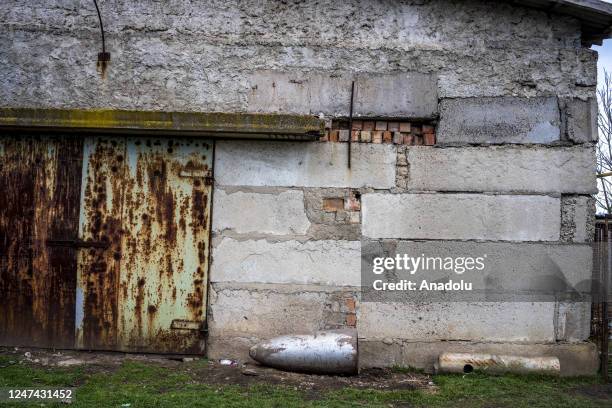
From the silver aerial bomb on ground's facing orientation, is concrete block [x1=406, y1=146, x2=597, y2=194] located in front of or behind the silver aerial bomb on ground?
behind

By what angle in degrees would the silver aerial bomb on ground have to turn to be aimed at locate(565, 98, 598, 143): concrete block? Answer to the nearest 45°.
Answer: approximately 180°

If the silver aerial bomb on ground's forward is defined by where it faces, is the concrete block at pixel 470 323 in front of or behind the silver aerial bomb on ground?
behind

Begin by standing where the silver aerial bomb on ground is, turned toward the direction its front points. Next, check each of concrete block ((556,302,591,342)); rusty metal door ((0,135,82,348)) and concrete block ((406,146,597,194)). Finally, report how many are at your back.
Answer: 2

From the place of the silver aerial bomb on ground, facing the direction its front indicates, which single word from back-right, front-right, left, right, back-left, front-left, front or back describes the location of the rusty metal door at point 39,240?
front

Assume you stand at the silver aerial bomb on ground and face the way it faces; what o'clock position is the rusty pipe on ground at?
The rusty pipe on ground is roughly at 6 o'clock from the silver aerial bomb on ground.

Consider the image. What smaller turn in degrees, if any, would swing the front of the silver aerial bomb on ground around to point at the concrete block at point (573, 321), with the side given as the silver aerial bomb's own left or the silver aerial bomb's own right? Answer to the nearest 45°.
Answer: approximately 180°

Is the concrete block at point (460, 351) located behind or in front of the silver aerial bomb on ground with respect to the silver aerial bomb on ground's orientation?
behind

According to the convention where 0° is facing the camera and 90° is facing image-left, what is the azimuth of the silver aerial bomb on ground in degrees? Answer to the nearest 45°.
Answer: approximately 90°

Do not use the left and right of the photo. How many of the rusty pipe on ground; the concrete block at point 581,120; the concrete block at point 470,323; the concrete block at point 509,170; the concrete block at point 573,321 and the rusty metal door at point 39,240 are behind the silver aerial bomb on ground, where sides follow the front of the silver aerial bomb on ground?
5

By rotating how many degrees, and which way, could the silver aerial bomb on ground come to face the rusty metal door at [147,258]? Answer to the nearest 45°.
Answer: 0° — it already faces it
